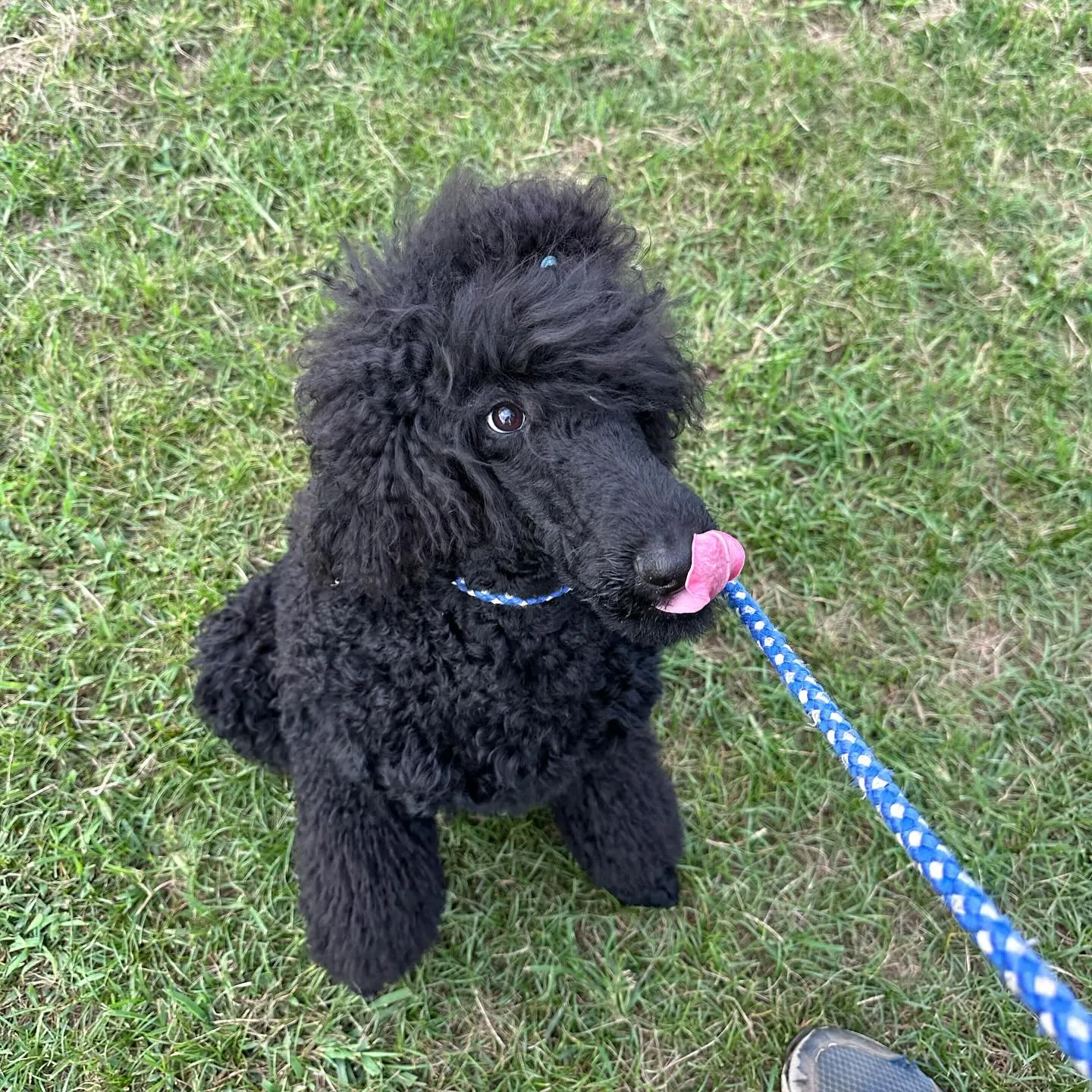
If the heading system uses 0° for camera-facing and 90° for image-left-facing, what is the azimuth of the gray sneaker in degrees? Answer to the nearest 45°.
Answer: approximately 135°
